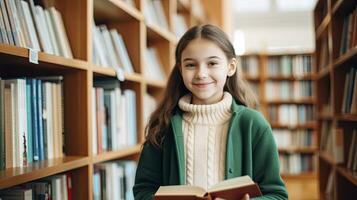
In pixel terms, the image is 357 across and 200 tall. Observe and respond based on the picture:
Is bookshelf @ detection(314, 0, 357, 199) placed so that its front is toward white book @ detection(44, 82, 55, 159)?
yes

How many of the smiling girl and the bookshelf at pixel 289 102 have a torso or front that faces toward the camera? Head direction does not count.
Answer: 2

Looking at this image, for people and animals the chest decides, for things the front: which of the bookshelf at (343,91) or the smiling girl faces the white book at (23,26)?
the bookshelf

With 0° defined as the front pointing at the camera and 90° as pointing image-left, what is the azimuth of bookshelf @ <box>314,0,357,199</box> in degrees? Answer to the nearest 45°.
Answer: approximately 45°

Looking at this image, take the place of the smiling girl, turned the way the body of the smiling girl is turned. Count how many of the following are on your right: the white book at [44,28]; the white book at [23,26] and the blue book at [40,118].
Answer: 3

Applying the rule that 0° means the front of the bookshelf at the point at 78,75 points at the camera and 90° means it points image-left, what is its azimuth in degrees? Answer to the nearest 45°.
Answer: approximately 315°

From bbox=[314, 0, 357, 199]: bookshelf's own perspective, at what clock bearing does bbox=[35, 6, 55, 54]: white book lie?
The white book is roughly at 12 o'clock from the bookshelf.

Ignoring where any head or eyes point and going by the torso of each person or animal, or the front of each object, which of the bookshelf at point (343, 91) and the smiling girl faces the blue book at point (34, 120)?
the bookshelf

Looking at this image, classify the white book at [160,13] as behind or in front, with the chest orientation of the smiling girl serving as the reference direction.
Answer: behind

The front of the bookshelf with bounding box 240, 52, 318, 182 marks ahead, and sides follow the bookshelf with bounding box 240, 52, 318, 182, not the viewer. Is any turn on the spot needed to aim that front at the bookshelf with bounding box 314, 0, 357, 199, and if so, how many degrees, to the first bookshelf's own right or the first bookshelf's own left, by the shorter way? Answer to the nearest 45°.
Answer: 0° — it already faces it

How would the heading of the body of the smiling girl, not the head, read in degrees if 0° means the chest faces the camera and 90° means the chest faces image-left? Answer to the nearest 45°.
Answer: approximately 0°

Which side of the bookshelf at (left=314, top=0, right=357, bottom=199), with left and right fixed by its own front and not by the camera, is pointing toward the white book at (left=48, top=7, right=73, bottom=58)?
front
